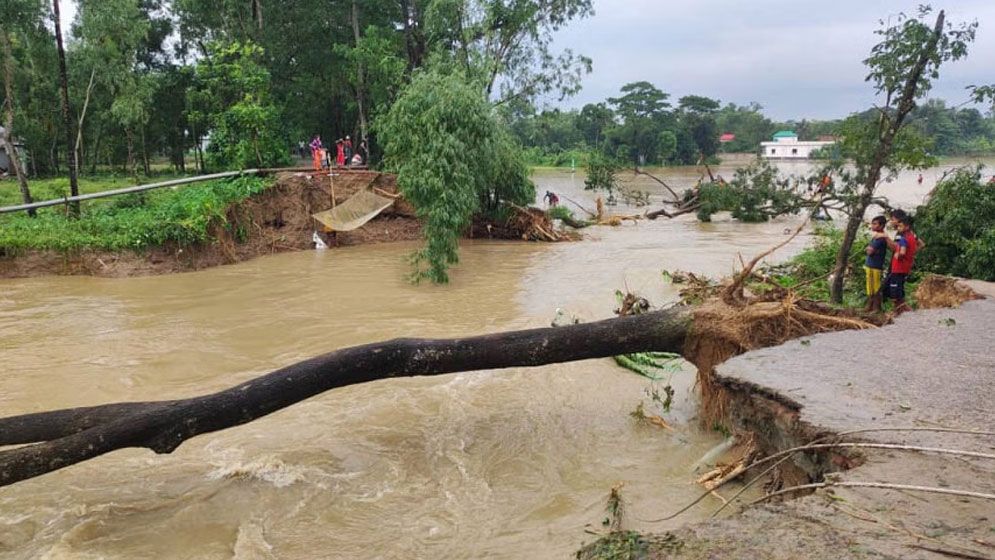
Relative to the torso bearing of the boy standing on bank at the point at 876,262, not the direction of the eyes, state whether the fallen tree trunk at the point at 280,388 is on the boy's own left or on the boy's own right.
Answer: on the boy's own left

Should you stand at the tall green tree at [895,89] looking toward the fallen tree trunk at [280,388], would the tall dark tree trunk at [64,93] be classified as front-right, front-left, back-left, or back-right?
front-right

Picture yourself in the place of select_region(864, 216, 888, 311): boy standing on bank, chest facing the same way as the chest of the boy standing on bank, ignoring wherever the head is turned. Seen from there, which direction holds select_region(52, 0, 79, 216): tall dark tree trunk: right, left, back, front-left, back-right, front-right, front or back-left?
front

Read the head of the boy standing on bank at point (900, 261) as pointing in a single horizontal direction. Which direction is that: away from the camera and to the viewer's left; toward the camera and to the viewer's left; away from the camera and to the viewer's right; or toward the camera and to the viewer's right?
toward the camera and to the viewer's left

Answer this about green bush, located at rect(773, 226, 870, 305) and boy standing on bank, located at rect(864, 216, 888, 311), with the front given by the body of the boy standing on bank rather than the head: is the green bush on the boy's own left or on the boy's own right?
on the boy's own right

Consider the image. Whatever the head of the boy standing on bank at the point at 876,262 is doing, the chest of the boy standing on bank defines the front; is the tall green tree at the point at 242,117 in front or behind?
in front
